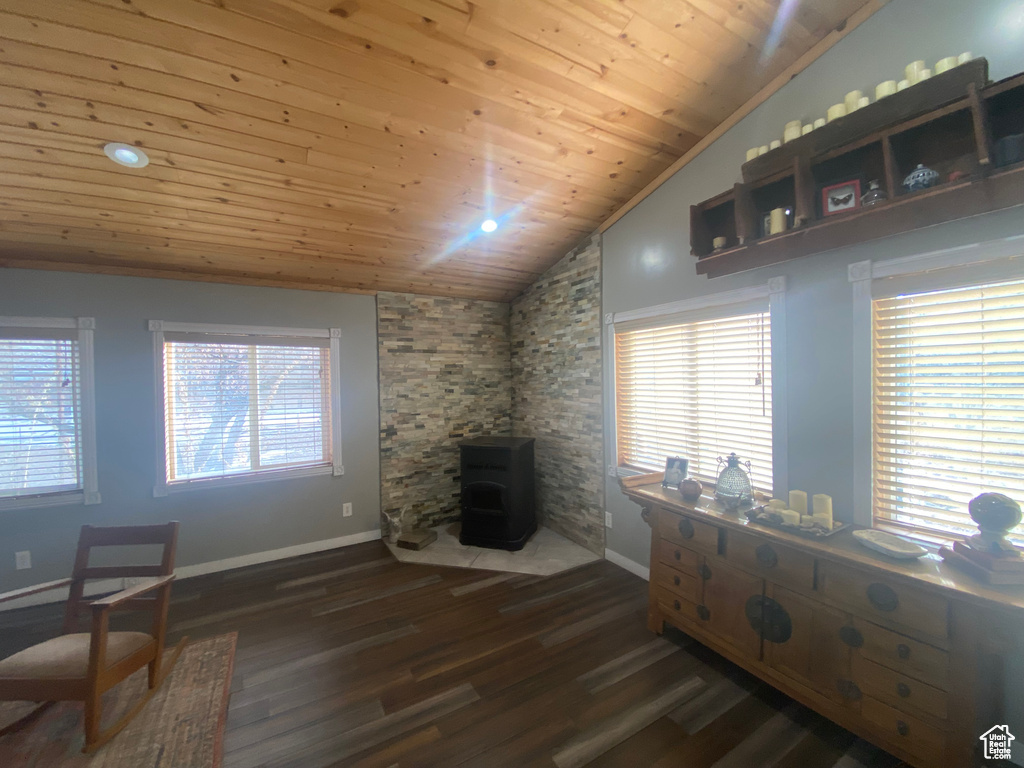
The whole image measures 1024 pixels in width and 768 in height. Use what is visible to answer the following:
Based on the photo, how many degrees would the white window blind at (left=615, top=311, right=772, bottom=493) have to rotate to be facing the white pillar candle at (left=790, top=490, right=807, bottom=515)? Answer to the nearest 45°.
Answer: approximately 90° to its left

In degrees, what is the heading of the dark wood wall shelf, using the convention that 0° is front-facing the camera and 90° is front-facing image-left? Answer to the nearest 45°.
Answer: approximately 45°

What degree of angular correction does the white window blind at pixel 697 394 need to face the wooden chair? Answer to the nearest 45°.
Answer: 0° — it already faces it

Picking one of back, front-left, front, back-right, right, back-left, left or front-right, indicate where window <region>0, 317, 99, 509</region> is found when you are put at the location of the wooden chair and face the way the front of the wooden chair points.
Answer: back-right

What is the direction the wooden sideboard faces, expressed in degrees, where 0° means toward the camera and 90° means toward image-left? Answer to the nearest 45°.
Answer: approximately 45°

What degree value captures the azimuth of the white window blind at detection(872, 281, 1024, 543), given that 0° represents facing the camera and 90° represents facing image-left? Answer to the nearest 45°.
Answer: approximately 45°

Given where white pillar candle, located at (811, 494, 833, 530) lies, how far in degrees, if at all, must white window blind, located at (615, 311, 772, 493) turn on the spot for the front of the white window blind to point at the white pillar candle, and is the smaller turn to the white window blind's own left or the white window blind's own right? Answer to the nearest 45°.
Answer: approximately 90° to the white window blind's own left
